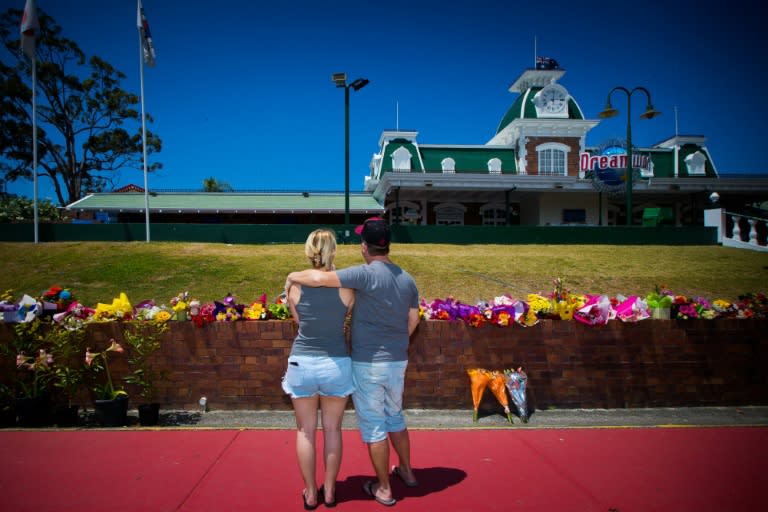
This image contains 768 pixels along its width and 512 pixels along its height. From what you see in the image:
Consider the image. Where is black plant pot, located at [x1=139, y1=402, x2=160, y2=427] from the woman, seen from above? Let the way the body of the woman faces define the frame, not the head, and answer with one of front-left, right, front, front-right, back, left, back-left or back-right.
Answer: front-left

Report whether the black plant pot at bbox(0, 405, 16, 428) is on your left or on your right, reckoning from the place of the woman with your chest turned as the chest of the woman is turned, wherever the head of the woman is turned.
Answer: on your left

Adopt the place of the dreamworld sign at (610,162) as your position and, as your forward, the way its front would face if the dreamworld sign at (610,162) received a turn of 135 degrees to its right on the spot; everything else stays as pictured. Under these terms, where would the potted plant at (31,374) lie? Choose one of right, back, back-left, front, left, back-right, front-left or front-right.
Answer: back-left

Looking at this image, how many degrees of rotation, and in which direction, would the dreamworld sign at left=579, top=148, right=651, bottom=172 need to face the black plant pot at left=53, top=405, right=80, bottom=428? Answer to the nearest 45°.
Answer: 0° — it already faces it

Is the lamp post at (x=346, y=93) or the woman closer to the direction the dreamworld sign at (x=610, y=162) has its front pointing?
the woman

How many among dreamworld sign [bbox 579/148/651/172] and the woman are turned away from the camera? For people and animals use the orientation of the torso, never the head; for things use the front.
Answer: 1

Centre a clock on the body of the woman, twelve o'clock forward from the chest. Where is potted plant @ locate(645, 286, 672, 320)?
The potted plant is roughly at 2 o'clock from the woman.

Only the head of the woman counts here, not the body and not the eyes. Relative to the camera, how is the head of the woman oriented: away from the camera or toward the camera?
away from the camera

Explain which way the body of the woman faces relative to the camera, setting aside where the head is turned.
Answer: away from the camera

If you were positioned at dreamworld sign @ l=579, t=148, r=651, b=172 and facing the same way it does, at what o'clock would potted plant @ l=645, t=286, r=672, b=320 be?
The potted plant is roughly at 12 o'clock from the dreamworld sign.

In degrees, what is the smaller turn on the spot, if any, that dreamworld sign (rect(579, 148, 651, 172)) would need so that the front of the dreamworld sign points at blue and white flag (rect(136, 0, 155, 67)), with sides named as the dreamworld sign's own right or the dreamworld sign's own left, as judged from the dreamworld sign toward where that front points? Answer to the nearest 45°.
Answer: approximately 45° to the dreamworld sign's own right

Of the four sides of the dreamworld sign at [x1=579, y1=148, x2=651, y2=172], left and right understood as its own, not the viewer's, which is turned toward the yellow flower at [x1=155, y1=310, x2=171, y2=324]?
front

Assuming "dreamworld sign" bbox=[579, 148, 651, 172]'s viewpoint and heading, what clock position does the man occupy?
The man is roughly at 12 o'clock from the dreamworld sign.

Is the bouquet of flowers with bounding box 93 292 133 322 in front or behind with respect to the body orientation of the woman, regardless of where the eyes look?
in front

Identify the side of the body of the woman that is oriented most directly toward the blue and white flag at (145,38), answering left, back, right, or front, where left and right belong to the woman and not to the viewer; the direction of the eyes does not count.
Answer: front

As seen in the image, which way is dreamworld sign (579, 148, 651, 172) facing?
toward the camera

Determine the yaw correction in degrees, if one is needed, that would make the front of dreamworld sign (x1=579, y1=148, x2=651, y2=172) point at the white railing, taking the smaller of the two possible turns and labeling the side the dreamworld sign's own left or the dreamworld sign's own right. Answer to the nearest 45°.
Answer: approximately 45° to the dreamworld sign's own left

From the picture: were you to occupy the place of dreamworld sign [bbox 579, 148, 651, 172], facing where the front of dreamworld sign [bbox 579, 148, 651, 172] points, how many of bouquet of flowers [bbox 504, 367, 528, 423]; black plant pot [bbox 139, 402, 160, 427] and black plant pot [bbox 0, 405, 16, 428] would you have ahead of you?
3
